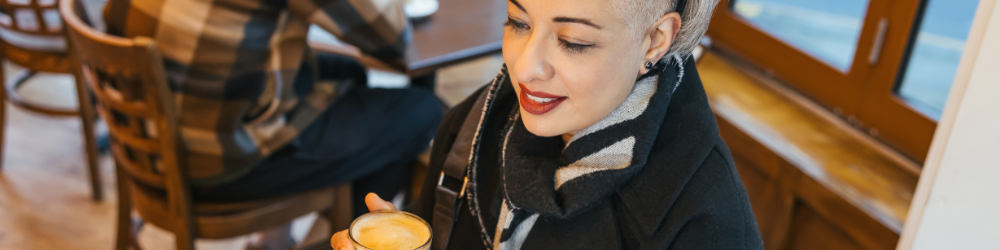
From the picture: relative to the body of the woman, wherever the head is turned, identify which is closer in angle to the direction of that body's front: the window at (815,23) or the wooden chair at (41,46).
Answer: the wooden chair

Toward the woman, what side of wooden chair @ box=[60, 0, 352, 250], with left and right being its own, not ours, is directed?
right

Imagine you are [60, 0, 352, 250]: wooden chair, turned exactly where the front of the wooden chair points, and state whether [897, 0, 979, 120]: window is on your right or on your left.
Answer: on your right

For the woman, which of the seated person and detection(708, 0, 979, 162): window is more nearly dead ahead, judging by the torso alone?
the seated person

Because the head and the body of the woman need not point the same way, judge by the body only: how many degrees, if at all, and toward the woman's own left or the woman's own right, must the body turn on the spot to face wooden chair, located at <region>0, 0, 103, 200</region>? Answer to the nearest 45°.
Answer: approximately 90° to the woman's own right

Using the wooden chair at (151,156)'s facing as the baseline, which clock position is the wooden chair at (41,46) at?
the wooden chair at (41,46) is roughly at 10 o'clock from the wooden chair at (151,156).

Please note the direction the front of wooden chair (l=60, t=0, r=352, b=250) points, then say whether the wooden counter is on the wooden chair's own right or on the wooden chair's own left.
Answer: on the wooden chair's own right

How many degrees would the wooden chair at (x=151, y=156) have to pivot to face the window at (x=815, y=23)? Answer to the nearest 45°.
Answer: approximately 45° to its right

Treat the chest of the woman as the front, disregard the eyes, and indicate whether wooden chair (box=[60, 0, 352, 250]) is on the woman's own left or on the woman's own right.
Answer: on the woman's own right

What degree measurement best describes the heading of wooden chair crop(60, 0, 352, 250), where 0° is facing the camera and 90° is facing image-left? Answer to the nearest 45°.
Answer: approximately 225°
